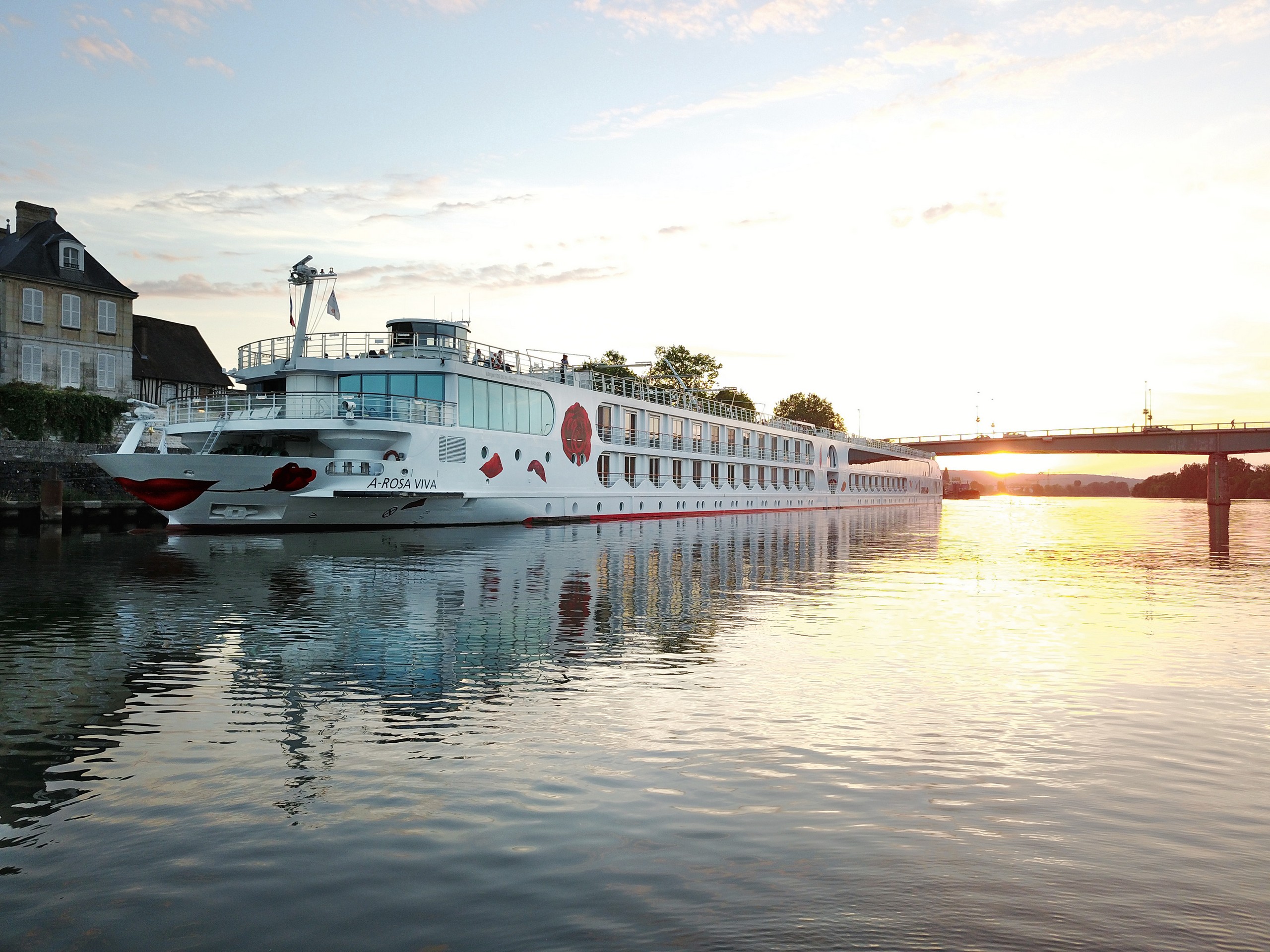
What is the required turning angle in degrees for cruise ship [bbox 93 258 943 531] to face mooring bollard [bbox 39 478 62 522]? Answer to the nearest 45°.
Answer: approximately 45° to its right

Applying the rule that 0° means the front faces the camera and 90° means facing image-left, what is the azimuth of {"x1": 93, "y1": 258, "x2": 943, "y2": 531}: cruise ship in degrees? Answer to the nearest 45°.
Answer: approximately 45°
